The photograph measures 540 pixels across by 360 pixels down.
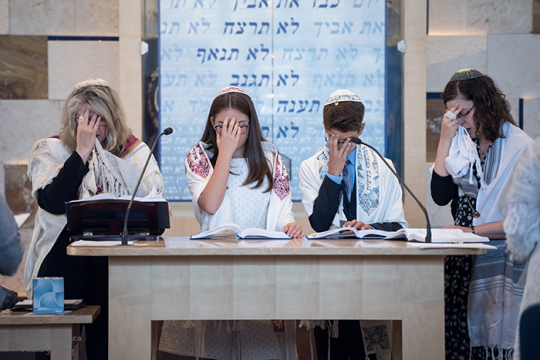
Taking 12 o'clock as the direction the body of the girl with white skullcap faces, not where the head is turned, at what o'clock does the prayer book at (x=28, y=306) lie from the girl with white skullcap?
The prayer book is roughly at 2 o'clock from the girl with white skullcap.

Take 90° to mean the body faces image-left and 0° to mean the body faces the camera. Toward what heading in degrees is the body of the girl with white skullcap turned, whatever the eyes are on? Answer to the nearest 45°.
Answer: approximately 0°

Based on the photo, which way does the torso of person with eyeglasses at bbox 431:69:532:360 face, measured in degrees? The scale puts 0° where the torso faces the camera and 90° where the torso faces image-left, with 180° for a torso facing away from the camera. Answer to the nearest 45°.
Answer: approximately 45°
